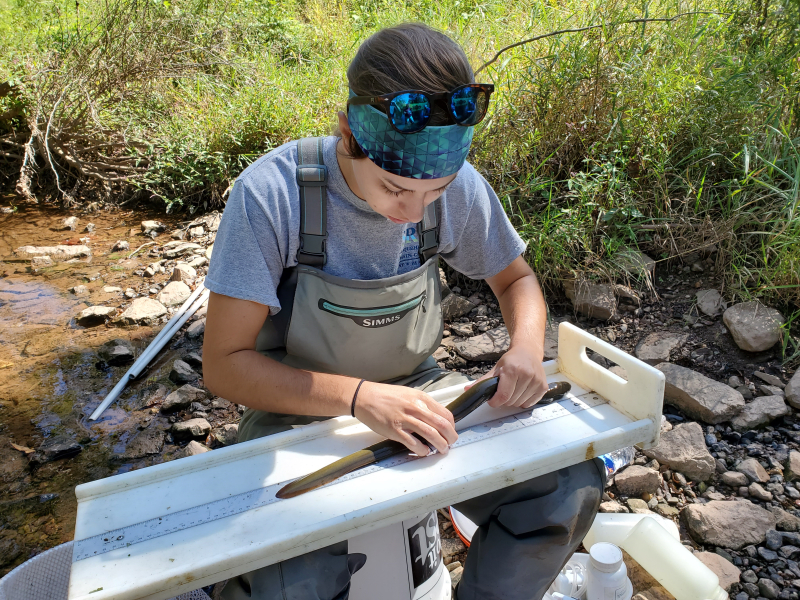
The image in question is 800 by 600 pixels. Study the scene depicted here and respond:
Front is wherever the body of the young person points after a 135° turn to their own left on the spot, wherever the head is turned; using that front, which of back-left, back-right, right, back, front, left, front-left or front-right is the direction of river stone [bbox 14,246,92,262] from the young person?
front-left

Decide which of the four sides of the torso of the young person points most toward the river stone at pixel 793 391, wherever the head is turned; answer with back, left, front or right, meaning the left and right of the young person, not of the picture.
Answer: left

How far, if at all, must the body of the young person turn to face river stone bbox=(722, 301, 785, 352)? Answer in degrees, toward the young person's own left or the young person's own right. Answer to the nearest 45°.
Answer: approximately 90° to the young person's own left

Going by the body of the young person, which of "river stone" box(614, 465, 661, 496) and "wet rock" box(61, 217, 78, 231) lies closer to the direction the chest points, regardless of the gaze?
the river stone

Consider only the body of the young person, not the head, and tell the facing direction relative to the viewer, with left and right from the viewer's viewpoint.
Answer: facing the viewer and to the right of the viewer

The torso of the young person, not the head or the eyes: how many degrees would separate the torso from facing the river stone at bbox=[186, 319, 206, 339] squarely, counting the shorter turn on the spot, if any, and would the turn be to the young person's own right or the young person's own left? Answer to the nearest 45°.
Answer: approximately 180°

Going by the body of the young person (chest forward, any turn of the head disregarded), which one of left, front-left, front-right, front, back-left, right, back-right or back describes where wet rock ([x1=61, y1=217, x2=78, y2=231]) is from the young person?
back

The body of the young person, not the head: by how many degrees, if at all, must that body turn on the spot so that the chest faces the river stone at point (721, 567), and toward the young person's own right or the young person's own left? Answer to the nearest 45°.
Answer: approximately 45° to the young person's own left

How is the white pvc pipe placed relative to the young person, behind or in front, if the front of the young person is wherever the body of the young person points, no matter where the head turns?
behind

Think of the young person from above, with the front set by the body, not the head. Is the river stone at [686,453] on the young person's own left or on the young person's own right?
on the young person's own left

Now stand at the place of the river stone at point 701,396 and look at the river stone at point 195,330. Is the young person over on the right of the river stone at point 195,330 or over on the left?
left
